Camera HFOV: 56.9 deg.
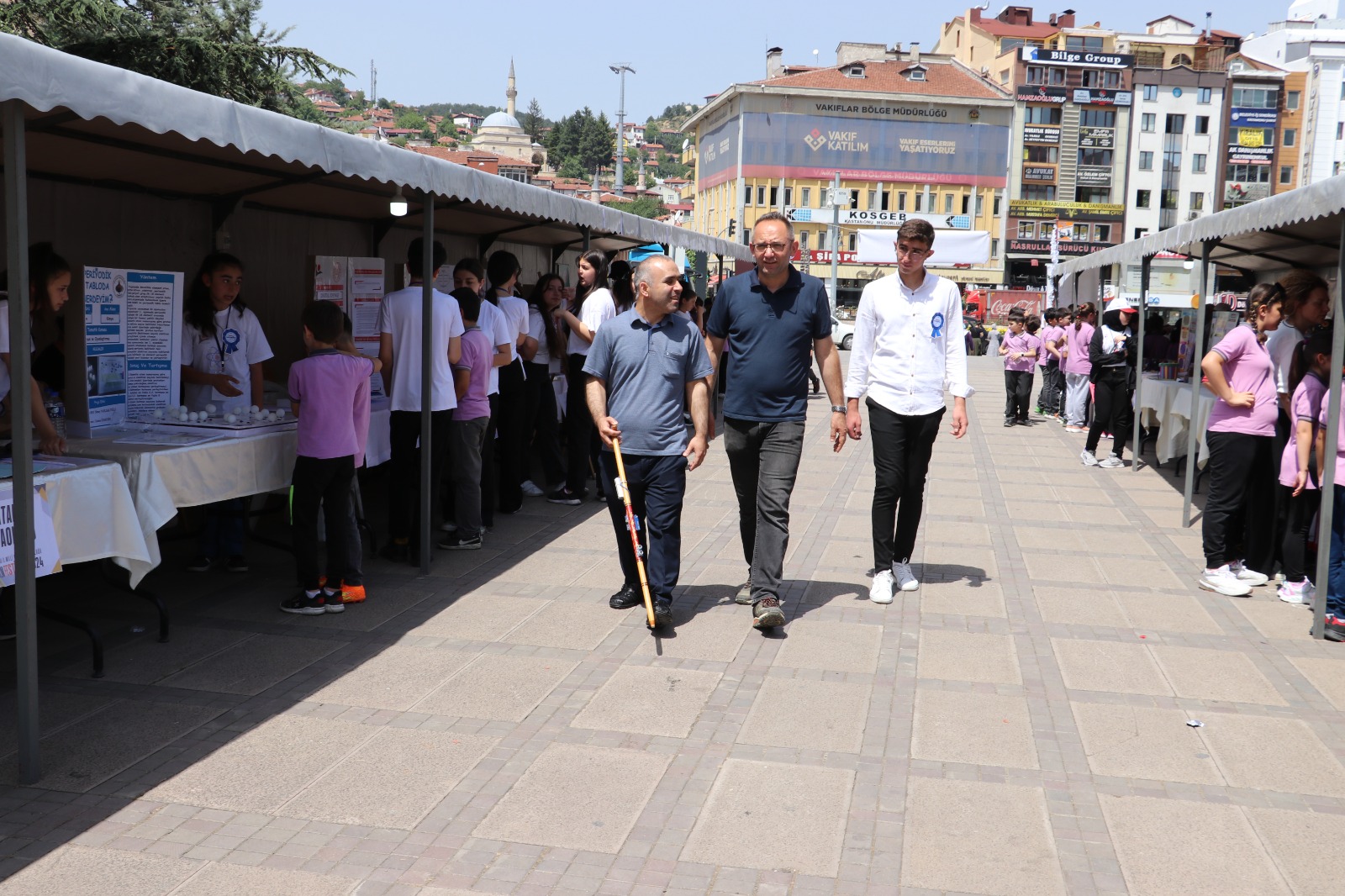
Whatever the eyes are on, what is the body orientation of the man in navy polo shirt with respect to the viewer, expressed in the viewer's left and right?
facing the viewer

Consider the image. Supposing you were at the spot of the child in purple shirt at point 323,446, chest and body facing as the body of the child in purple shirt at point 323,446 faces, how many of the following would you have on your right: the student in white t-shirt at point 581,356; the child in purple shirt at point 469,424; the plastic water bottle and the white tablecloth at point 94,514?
2

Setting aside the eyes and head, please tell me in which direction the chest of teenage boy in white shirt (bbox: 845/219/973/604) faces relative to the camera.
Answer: toward the camera

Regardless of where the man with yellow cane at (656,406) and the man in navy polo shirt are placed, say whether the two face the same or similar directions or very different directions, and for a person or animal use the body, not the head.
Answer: same or similar directions

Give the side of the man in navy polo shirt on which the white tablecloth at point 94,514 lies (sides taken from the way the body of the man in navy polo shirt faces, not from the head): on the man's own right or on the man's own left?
on the man's own right

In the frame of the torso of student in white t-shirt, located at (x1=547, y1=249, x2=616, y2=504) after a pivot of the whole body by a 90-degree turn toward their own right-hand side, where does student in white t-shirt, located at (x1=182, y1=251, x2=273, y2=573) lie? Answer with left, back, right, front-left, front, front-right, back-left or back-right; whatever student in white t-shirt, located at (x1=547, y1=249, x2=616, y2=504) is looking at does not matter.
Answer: back-left

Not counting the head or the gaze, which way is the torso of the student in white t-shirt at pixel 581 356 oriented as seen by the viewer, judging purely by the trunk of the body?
to the viewer's left

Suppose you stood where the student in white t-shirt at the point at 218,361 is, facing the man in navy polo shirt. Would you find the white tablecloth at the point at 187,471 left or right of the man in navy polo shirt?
right

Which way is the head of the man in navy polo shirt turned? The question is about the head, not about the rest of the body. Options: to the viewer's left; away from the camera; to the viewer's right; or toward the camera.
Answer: toward the camera

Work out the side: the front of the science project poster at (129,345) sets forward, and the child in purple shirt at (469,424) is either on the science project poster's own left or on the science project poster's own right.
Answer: on the science project poster's own left

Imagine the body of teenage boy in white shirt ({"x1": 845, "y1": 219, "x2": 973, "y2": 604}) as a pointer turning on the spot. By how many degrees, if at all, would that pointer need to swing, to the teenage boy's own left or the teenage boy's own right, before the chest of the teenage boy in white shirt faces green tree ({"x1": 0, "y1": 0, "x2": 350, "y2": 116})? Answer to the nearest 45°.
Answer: approximately 135° to the teenage boy's own right

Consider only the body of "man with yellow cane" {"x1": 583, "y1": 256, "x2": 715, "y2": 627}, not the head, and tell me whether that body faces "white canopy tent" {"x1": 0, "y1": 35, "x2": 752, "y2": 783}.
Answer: no

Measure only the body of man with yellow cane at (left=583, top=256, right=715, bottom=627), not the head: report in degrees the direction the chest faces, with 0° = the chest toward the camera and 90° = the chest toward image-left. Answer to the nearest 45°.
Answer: approximately 0°

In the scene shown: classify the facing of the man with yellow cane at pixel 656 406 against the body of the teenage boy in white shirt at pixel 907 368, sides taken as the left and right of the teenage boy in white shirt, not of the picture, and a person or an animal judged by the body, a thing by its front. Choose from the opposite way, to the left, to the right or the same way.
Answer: the same way

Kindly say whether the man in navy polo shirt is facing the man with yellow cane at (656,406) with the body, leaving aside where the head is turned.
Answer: no

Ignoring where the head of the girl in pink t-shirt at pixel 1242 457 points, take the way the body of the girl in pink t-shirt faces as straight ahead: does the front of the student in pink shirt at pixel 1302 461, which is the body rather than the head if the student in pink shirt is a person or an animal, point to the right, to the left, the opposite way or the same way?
the same way

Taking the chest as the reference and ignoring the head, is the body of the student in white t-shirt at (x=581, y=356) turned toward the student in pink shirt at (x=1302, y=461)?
no
